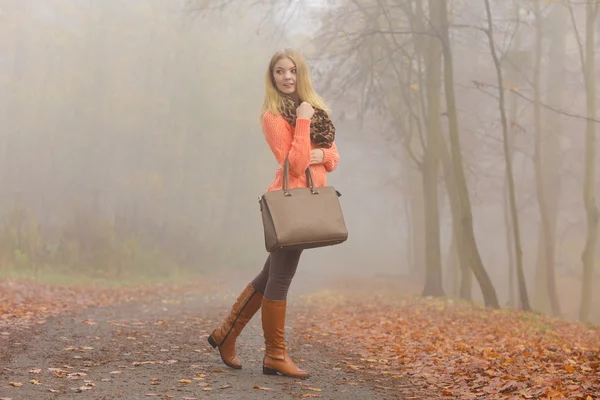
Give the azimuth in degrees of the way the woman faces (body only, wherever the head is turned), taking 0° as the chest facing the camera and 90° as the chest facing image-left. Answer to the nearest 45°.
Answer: approximately 315°

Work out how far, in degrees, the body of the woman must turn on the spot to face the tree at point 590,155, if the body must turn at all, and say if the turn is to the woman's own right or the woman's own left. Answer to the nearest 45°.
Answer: approximately 90° to the woman's own left
